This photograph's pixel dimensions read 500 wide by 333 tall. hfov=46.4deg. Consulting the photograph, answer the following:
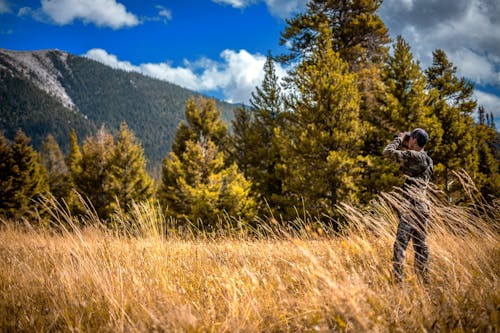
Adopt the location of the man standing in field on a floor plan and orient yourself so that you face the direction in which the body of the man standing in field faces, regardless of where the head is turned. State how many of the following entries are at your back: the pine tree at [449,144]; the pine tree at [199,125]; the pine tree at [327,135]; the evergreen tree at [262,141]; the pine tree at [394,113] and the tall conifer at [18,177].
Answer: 0

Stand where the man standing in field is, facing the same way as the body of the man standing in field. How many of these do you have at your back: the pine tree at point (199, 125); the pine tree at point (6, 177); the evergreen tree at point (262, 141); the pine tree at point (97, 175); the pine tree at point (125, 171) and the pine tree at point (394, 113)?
0

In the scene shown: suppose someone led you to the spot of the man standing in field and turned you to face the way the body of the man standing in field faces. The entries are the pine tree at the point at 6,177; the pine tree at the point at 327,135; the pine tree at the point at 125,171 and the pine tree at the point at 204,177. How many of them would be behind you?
0

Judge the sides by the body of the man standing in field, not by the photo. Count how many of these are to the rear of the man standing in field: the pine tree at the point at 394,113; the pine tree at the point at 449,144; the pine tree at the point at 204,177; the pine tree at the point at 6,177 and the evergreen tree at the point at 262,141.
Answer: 0

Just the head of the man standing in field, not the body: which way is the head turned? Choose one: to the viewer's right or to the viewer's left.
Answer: to the viewer's left

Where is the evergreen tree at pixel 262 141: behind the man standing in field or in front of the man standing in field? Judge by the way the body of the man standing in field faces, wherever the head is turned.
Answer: in front

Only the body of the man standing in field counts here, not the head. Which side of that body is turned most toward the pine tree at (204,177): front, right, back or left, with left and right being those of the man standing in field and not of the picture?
front

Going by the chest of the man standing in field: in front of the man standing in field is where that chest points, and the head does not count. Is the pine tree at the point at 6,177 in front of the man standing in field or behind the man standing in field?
in front

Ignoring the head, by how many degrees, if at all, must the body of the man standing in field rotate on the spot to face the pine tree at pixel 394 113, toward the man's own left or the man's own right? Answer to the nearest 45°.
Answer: approximately 45° to the man's own right

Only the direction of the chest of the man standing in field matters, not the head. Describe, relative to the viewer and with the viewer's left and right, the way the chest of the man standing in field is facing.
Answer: facing away from the viewer and to the left of the viewer

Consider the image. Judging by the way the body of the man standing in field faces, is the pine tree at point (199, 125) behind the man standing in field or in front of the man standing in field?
in front
